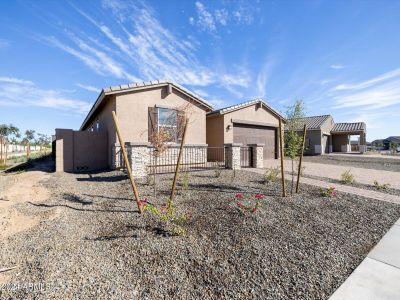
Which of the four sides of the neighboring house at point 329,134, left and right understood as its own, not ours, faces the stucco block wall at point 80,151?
right

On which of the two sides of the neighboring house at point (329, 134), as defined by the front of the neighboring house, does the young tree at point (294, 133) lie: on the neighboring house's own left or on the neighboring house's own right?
on the neighboring house's own right

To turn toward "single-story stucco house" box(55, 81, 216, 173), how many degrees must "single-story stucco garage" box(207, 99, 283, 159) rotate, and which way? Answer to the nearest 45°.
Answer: approximately 90° to its right

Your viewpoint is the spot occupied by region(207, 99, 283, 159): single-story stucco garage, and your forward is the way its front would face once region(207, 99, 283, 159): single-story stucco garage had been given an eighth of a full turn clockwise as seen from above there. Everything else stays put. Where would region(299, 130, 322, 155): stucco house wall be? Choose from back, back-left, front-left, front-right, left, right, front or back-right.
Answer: back-left

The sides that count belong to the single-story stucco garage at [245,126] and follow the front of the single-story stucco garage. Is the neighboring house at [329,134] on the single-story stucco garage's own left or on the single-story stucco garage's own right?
on the single-story stucco garage's own left

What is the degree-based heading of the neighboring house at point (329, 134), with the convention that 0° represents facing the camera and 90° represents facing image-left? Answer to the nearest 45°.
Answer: approximately 315°

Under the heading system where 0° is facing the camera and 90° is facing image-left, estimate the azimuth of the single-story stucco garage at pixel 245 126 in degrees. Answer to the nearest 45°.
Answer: approximately 315°

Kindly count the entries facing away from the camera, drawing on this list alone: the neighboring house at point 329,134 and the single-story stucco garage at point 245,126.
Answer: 0

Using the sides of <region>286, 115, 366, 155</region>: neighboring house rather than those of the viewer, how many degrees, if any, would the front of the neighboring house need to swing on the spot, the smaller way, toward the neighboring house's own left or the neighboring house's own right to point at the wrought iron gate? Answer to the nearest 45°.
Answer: approximately 45° to the neighboring house's own right
